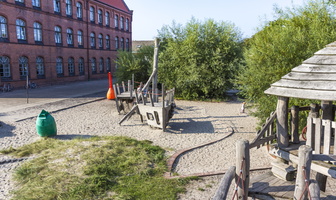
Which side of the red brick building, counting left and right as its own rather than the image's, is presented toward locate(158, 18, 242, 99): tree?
front

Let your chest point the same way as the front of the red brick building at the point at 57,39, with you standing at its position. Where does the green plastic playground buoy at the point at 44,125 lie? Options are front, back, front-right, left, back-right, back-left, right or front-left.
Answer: front-right

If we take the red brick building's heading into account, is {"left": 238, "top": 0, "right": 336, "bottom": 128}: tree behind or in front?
in front

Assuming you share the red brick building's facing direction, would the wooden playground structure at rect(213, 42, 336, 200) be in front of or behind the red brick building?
in front

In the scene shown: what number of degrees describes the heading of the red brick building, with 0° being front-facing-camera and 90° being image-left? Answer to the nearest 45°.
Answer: approximately 315°

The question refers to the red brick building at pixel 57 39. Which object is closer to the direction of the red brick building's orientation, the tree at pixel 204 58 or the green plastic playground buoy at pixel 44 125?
the tree
